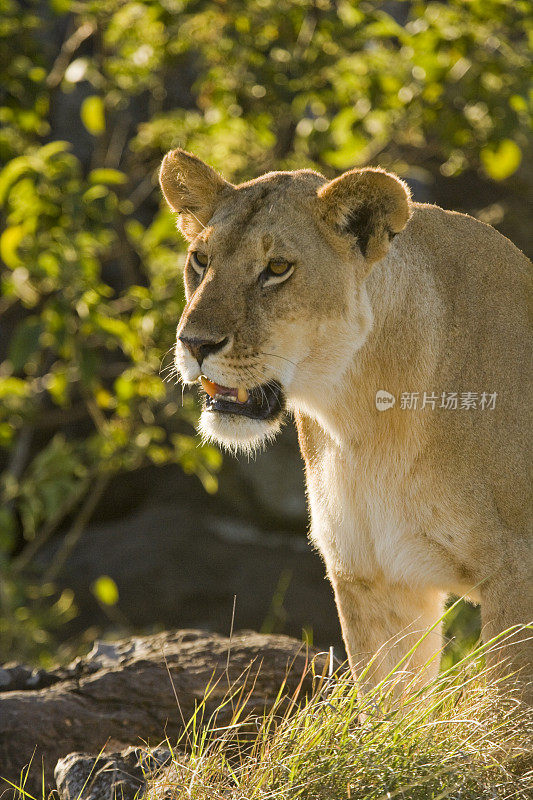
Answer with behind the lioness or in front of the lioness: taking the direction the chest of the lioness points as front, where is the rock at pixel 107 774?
in front

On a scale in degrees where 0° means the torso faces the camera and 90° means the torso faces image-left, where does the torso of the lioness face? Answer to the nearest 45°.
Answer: approximately 45°
